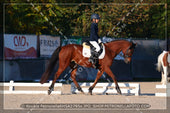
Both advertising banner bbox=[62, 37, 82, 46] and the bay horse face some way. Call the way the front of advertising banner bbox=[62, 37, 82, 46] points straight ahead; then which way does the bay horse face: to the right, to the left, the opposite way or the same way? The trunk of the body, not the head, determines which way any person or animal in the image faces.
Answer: to the left

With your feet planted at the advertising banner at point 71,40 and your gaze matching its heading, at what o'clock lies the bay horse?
The bay horse is roughly at 12 o'clock from the advertising banner.

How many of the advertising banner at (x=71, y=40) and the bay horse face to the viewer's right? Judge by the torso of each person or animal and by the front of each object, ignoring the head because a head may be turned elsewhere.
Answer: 1

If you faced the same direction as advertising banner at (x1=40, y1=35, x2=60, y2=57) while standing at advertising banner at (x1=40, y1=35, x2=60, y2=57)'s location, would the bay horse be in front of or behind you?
in front

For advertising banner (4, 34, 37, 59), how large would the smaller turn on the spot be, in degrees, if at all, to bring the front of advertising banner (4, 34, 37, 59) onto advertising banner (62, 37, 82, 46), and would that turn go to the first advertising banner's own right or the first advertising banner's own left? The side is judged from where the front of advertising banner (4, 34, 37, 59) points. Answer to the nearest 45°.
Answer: approximately 90° to the first advertising banner's own left

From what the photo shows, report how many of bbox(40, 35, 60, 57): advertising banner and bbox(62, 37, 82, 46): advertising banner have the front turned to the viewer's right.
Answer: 0

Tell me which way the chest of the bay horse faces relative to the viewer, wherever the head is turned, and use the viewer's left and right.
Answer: facing to the right of the viewer

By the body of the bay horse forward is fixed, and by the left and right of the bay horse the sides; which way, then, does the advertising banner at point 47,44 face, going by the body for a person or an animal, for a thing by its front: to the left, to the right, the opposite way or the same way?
to the right

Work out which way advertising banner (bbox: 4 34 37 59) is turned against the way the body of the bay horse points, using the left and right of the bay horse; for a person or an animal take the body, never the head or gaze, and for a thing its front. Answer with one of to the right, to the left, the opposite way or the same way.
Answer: to the right

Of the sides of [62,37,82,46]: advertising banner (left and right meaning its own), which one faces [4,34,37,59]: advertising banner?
right

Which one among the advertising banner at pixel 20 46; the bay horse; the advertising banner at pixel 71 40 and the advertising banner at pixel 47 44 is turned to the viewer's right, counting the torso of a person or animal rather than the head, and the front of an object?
the bay horse

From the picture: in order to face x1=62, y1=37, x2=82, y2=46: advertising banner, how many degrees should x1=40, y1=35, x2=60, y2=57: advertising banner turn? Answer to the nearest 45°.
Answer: approximately 90° to its left

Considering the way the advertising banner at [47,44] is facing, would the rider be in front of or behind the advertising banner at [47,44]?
in front

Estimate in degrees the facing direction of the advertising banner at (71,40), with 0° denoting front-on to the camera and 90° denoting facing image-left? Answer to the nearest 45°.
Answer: approximately 0°

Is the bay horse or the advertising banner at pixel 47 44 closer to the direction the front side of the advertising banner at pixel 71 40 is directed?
the bay horse

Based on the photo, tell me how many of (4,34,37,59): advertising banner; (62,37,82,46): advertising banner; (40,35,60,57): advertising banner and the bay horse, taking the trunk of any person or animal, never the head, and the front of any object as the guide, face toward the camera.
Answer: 3
